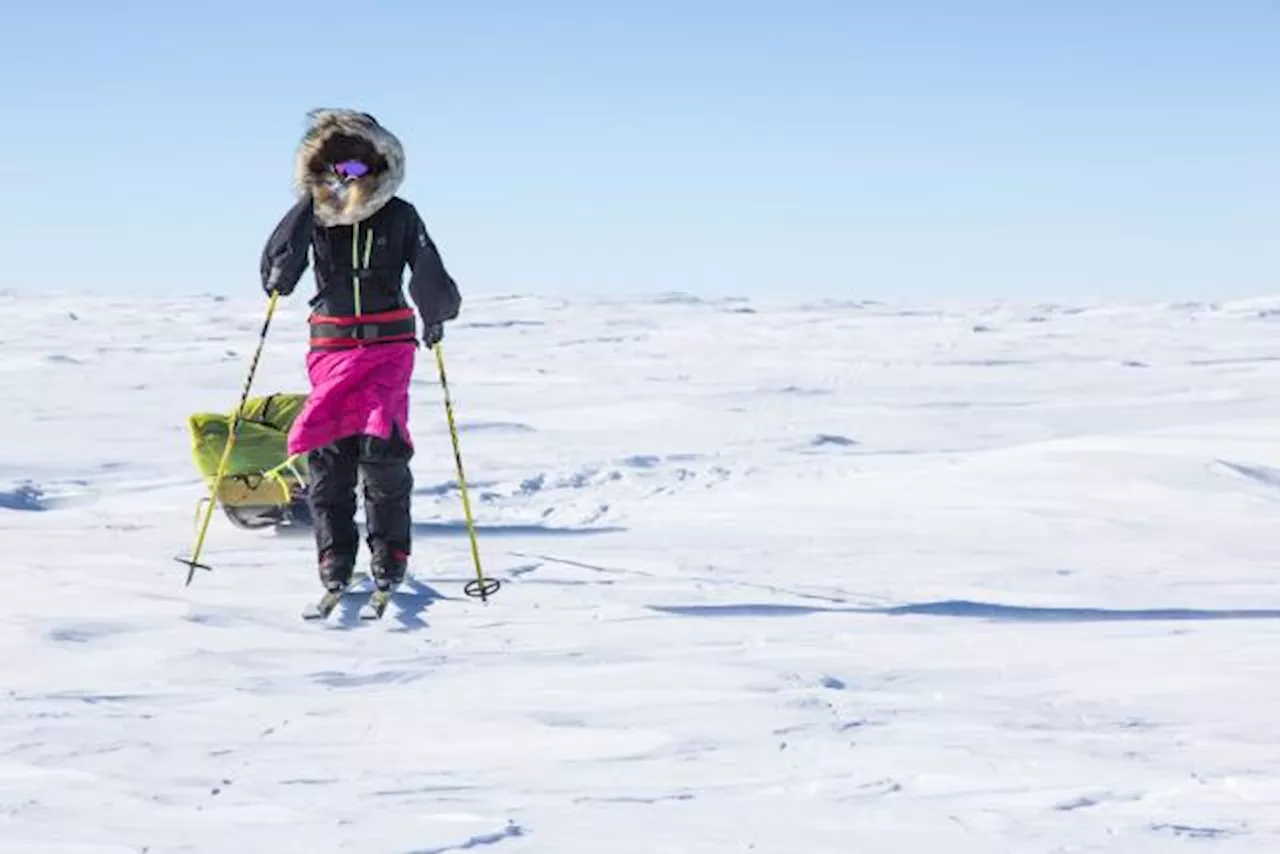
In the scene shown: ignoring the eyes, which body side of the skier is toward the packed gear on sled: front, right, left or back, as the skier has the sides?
back

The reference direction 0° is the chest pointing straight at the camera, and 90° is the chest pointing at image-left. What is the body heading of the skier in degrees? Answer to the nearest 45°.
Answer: approximately 0°
